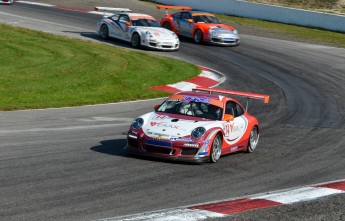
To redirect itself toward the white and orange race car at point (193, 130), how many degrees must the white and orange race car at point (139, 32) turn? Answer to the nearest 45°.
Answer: approximately 45° to its right

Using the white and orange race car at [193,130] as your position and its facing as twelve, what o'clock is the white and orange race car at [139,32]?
the white and orange race car at [139,32] is roughly at 4 o'clock from the white and orange race car at [193,130].

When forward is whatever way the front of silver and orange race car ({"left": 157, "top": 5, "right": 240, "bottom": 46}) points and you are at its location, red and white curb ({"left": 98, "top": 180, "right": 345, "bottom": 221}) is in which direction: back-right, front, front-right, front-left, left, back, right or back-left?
front-right

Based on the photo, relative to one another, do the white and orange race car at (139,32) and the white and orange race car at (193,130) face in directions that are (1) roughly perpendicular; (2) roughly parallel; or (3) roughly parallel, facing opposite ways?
roughly perpendicular

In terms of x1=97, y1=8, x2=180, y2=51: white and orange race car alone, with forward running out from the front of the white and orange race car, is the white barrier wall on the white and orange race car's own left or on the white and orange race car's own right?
on the white and orange race car's own left

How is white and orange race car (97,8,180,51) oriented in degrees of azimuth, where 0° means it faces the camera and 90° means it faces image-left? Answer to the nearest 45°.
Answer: approximately 315°

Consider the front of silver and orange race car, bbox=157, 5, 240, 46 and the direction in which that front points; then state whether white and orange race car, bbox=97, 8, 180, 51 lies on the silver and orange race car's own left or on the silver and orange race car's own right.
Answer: on the silver and orange race car's own right

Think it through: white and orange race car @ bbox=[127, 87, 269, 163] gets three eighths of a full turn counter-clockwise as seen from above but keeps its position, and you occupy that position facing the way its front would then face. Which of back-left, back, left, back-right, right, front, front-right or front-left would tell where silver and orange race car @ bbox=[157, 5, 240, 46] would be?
left
